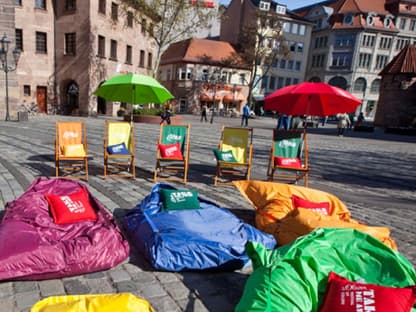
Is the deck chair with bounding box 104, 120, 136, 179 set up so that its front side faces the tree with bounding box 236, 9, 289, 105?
no

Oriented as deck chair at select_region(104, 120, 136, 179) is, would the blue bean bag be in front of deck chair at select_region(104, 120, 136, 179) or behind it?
in front

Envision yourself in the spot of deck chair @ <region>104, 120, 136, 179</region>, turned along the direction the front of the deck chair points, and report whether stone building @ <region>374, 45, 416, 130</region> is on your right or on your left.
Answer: on your left

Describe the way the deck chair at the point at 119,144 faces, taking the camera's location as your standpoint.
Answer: facing the viewer

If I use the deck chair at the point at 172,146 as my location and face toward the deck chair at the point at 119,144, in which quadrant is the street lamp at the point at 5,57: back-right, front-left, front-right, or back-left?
front-right

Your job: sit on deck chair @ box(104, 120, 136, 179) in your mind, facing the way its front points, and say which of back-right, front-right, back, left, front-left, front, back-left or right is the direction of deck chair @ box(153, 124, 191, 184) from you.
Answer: left

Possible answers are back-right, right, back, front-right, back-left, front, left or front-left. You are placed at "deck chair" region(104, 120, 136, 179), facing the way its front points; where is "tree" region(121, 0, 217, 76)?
back

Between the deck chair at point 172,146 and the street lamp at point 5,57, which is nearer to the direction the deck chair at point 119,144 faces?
the deck chair

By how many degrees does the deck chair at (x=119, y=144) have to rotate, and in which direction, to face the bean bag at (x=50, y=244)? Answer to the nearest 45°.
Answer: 0° — it already faces it

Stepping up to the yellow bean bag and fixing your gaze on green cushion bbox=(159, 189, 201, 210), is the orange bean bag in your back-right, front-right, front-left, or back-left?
front-right

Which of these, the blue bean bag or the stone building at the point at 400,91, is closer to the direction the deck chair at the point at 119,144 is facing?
the blue bean bag

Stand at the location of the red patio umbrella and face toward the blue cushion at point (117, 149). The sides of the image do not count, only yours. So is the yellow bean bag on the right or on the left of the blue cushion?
left

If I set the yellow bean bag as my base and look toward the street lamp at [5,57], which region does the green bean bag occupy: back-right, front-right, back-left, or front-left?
back-right

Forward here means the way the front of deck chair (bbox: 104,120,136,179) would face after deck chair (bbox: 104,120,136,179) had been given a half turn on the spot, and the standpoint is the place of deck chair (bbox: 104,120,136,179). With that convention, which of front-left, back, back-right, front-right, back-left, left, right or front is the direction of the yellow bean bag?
back

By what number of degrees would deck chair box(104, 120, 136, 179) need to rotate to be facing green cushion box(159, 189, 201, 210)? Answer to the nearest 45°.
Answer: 0° — it already faces it

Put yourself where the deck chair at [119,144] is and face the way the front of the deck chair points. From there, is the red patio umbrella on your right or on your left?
on your left

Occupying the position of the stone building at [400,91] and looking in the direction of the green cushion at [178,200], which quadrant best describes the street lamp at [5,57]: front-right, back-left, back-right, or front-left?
front-right
